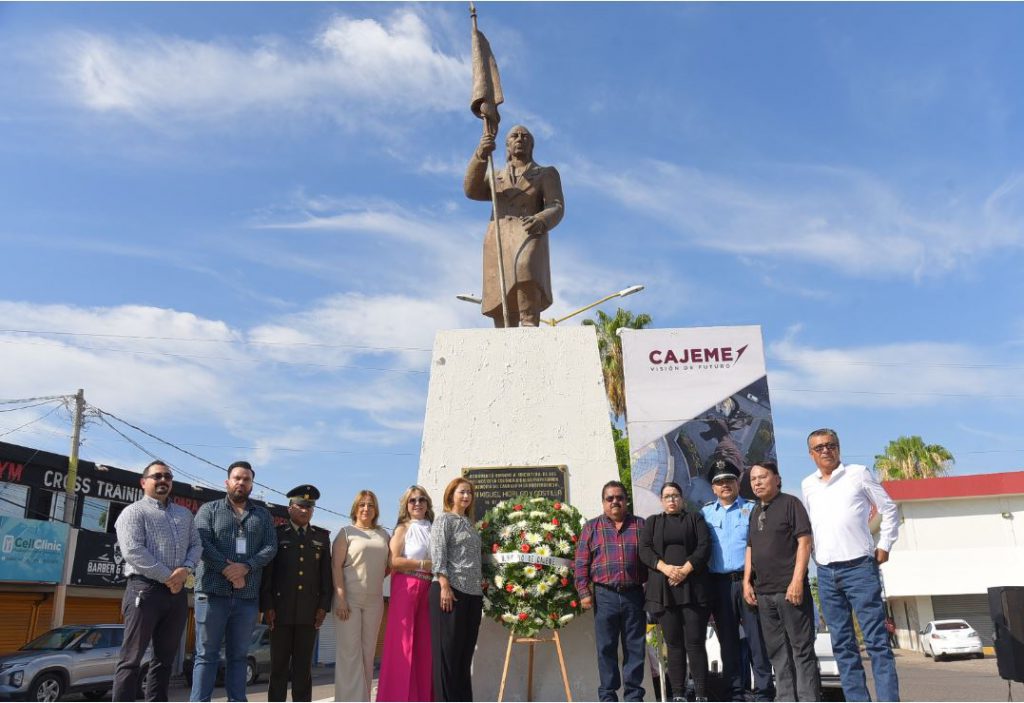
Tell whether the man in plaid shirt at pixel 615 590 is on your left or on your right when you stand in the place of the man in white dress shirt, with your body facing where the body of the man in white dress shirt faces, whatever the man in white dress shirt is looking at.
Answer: on your right

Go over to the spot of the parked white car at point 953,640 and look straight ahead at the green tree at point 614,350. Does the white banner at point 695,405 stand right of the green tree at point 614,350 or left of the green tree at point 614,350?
left

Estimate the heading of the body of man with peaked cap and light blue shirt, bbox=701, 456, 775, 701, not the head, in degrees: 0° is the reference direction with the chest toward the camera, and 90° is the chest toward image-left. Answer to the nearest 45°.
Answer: approximately 0°

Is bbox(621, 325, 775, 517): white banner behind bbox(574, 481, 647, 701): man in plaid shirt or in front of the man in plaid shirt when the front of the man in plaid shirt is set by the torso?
behind

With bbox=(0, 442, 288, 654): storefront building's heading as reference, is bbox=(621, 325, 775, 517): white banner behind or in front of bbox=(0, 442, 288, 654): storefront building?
in front

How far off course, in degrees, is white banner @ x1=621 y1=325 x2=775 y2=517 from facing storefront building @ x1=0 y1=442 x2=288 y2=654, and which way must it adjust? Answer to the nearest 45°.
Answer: approximately 135° to its right

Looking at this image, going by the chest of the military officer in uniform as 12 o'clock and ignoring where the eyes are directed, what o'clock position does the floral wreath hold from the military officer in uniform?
The floral wreath is roughly at 9 o'clock from the military officer in uniform.

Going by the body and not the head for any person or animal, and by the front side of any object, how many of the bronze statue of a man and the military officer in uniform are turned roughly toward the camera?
2

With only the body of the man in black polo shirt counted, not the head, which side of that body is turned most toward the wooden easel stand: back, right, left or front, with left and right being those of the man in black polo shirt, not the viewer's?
right

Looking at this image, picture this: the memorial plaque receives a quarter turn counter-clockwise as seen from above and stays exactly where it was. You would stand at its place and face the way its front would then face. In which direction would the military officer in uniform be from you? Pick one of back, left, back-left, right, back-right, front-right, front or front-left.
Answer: back-right
